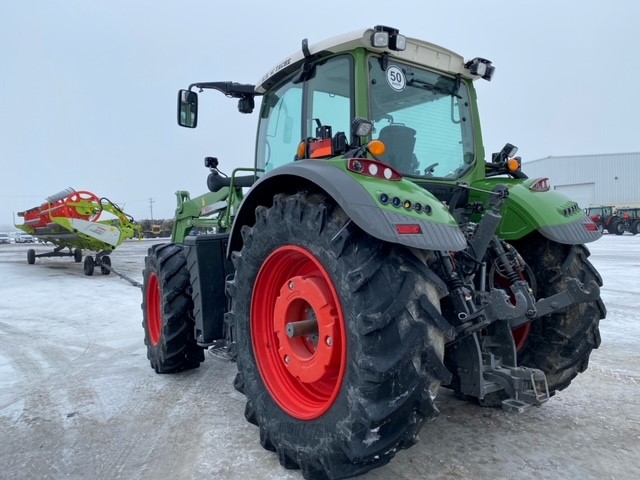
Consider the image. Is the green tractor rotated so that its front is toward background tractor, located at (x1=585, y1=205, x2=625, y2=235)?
no

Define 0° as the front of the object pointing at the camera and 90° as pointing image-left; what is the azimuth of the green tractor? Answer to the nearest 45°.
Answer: approximately 135°

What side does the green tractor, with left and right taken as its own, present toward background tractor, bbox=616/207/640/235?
right
